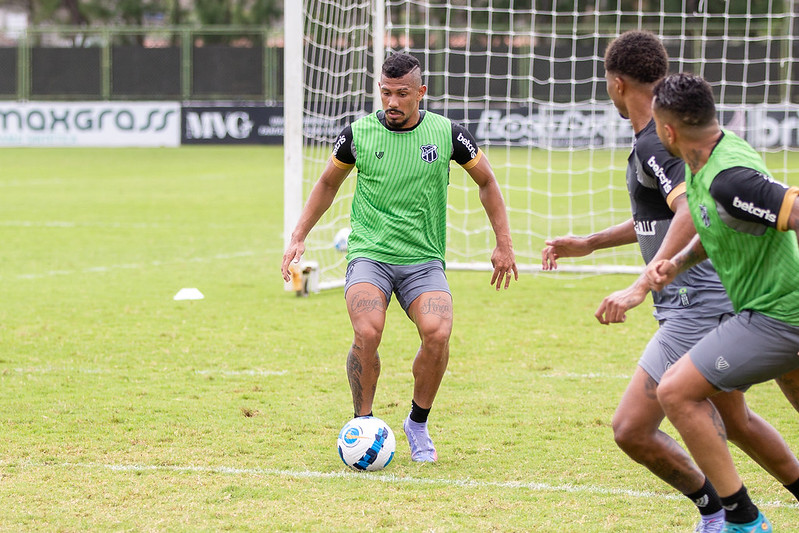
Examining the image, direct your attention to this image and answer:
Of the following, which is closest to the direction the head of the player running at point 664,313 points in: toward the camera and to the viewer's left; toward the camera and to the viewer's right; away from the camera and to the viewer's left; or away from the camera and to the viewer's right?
away from the camera and to the viewer's left

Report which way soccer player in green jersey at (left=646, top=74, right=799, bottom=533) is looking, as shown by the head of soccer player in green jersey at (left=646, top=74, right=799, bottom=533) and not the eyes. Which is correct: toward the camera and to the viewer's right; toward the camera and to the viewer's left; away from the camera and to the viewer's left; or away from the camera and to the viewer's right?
away from the camera and to the viewer's left

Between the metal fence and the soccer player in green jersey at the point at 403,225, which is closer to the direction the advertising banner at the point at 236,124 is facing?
the soccer player in green jersey

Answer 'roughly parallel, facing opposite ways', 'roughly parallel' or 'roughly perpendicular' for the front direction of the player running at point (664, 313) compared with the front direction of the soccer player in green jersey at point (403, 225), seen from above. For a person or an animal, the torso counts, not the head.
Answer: roughly perpendicular

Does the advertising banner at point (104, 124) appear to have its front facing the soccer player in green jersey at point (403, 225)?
yes

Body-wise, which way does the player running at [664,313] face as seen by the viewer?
to the viewer's left

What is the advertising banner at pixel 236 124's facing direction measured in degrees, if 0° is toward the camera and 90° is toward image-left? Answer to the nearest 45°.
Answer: approximately 0°

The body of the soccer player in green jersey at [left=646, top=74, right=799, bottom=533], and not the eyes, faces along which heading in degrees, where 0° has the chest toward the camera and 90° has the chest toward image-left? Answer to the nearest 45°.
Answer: approximately 90°

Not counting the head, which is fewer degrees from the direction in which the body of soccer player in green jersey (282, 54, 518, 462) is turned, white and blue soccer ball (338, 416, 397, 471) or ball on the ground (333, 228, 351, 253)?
the white and blue soccer ball

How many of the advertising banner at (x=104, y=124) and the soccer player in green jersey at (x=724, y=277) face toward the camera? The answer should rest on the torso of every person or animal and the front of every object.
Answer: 1

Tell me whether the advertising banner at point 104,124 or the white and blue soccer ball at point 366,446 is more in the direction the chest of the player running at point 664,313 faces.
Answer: the white and blue soccer ball

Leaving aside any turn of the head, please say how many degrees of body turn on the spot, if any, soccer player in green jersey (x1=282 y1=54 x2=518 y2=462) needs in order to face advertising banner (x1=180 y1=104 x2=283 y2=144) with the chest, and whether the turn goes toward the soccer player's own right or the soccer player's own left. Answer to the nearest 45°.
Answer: approximately 180°
